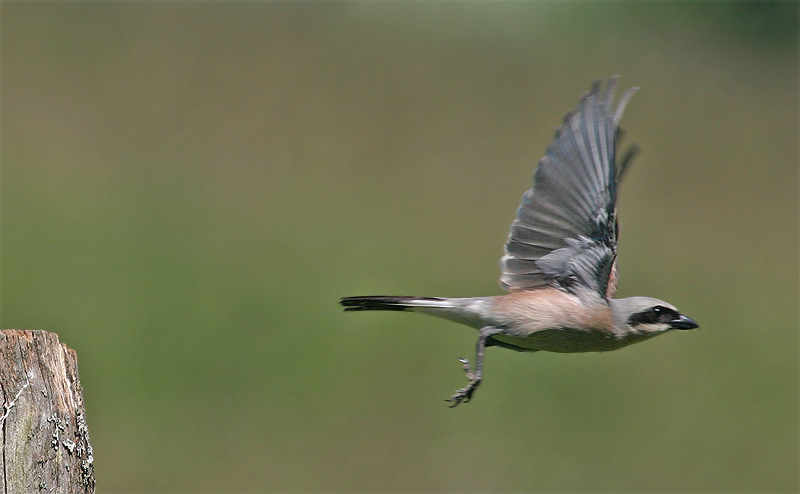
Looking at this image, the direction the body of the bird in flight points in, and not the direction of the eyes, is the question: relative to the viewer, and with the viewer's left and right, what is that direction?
facing to the right of the viewer

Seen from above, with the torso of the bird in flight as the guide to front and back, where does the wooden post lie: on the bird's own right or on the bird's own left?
on the bird's own right
